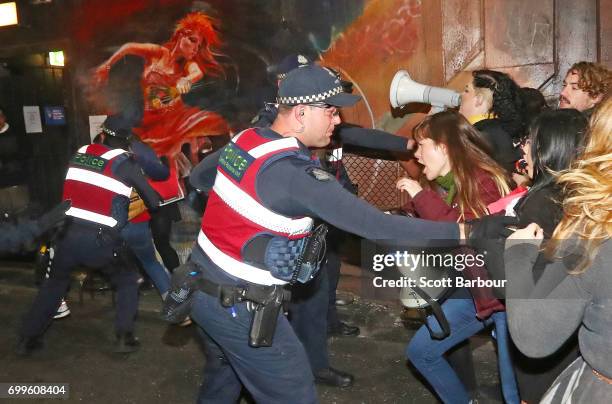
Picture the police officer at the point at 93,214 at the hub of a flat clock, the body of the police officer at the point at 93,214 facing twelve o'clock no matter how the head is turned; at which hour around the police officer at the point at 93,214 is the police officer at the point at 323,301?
the police officer at the point at 323,301 is roughly at 3 o'clock from the police officer at the point at 93,214.

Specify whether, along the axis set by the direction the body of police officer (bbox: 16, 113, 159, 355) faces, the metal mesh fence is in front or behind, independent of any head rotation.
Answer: in front

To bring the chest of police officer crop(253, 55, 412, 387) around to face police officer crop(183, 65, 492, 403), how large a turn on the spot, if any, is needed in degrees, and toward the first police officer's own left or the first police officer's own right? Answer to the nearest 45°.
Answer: approximately 90° to the first police officer's own right

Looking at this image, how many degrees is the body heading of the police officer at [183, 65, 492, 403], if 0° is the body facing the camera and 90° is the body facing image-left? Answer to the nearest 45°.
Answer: approximately 270°

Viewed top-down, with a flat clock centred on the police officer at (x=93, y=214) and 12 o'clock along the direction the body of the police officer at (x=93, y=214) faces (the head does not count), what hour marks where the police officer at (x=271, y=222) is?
the police officer at (x=271, y=222) is roughly at 4 o'clock from the police officer at (x=93, y=214).

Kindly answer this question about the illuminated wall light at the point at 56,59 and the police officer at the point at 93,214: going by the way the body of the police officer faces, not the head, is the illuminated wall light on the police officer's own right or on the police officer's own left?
on the police officer's own left

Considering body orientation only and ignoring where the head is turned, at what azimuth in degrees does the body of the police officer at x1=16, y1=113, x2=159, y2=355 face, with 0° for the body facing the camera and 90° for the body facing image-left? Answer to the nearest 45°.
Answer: approximately 225°

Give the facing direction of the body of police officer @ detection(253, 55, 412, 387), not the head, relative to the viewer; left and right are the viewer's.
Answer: facing to the right of the viewer

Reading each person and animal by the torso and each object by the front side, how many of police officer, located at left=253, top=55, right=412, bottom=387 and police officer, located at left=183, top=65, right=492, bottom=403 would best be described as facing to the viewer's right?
2

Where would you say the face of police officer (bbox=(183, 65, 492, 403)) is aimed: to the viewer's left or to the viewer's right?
to the viewer's right
